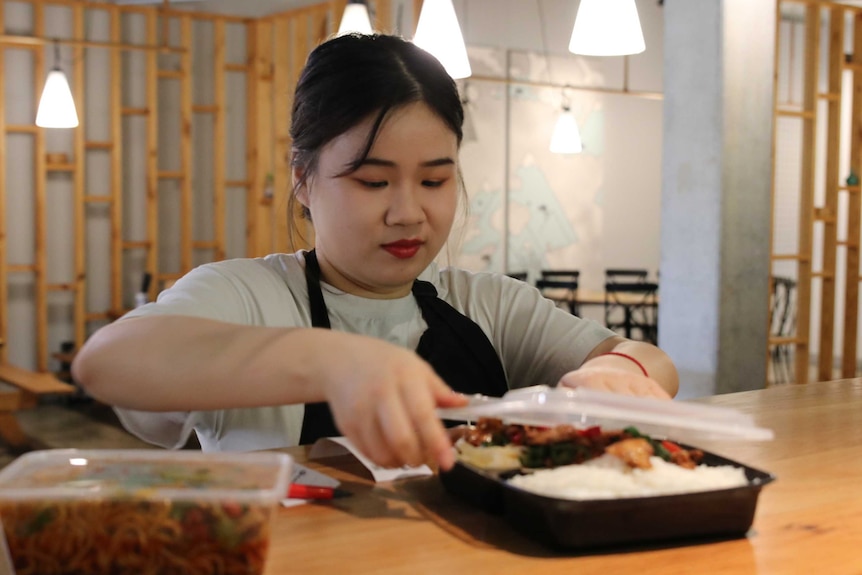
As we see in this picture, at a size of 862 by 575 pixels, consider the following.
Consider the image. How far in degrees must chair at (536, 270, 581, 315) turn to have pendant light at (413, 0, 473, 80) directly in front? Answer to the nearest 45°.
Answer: approximately 180°

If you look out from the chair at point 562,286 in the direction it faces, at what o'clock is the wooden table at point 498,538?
The wooden table is roughly at 6 o'clock from the chair.

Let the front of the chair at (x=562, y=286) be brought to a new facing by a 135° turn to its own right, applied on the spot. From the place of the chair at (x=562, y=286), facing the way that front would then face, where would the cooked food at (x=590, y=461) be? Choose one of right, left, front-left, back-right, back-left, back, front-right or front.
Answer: front-right

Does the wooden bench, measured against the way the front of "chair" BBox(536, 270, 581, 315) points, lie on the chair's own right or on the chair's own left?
on the chair's own left

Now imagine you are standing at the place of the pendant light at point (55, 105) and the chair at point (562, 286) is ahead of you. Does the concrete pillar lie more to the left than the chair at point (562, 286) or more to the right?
right

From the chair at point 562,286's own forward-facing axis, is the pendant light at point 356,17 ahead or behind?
behind

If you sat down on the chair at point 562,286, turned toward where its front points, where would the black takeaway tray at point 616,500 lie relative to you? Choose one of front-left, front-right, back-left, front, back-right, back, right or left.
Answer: back

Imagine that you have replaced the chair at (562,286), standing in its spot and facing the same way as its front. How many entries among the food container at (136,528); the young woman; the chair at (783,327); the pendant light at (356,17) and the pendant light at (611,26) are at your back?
4

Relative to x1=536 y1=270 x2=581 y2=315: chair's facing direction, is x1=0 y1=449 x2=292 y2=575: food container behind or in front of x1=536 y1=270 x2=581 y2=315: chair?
behind

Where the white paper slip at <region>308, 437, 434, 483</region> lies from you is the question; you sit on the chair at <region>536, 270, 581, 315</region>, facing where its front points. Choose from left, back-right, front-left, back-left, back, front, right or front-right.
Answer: back

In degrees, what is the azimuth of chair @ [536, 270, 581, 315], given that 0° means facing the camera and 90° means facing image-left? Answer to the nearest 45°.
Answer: approximately 180°

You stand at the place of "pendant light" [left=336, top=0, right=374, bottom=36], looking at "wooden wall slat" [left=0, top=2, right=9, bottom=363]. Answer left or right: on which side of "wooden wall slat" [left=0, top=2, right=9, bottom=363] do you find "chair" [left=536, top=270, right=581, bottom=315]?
right

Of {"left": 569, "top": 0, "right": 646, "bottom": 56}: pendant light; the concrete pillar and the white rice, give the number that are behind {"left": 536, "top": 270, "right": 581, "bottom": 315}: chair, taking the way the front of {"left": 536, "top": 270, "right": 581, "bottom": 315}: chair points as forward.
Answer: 3
